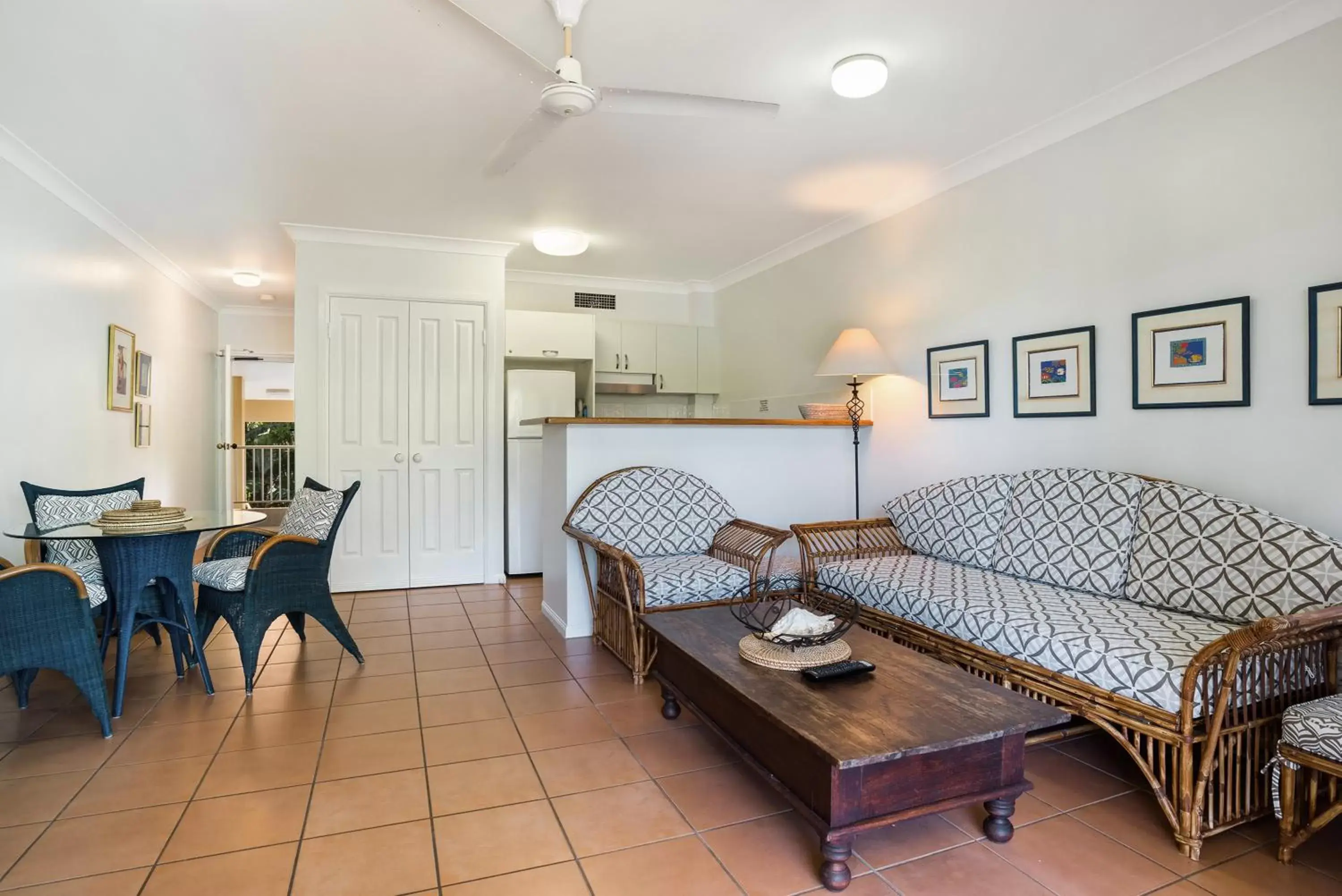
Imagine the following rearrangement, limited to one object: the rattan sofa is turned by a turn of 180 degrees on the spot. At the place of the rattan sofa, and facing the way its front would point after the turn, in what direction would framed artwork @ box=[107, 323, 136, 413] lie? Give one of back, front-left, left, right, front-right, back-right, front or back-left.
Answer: back-left

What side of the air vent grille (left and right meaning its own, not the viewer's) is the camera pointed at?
front

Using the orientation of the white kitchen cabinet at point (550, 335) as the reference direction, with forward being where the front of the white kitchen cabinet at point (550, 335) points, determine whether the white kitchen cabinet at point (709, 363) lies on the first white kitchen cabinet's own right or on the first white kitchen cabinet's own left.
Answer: on the first white kitchen cabinet's own left

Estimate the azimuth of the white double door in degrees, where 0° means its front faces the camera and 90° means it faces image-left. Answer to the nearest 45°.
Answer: approximately 0°

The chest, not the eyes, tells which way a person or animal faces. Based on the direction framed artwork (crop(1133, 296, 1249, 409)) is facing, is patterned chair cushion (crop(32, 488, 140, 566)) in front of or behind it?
in front

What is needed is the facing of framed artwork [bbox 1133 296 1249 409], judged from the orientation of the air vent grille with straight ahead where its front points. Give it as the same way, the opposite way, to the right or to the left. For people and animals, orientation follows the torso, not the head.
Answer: to the right

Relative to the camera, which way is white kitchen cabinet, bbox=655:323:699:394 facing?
toward the camera

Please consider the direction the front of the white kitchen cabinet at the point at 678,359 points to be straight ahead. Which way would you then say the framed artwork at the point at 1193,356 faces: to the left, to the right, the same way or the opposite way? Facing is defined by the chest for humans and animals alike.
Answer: to the right

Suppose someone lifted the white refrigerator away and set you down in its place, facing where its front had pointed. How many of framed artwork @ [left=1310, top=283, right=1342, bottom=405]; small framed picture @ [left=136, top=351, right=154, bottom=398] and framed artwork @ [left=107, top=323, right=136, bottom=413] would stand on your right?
2

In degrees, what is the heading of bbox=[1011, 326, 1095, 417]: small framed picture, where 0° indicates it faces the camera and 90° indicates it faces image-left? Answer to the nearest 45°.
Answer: approximately 45°

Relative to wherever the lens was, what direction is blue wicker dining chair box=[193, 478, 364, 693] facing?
facing the viewer and to the left of the viewer

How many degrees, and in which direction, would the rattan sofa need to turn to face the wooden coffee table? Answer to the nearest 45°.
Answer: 0° — it already faces it

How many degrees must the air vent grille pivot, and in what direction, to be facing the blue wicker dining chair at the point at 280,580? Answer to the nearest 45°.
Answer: approximately 45° to its right

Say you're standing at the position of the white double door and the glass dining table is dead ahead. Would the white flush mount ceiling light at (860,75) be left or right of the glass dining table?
left
